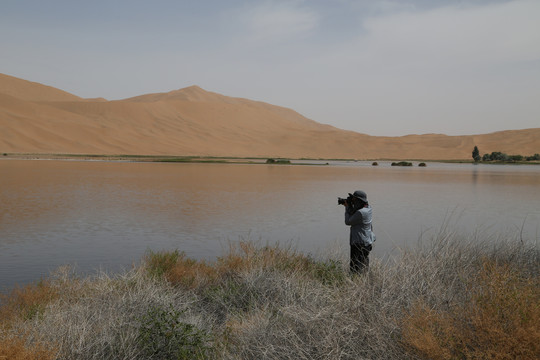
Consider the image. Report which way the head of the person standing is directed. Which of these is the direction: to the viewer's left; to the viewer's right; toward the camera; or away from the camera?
to the viewer's left

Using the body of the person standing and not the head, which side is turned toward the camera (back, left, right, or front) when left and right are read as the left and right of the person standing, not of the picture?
left

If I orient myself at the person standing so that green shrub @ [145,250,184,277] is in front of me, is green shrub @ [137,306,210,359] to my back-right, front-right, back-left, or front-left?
front-left

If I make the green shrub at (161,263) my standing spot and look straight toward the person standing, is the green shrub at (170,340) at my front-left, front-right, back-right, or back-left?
front-right

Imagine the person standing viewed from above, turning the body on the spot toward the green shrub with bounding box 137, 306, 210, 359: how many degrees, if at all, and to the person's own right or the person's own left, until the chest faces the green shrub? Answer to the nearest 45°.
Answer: approximately 45° to the person's own left

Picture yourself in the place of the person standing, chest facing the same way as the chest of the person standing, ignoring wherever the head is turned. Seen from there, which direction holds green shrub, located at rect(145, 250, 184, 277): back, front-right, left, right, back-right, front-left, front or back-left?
front
